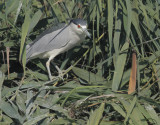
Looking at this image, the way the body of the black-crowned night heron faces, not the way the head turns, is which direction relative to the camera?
to the viewer's right
